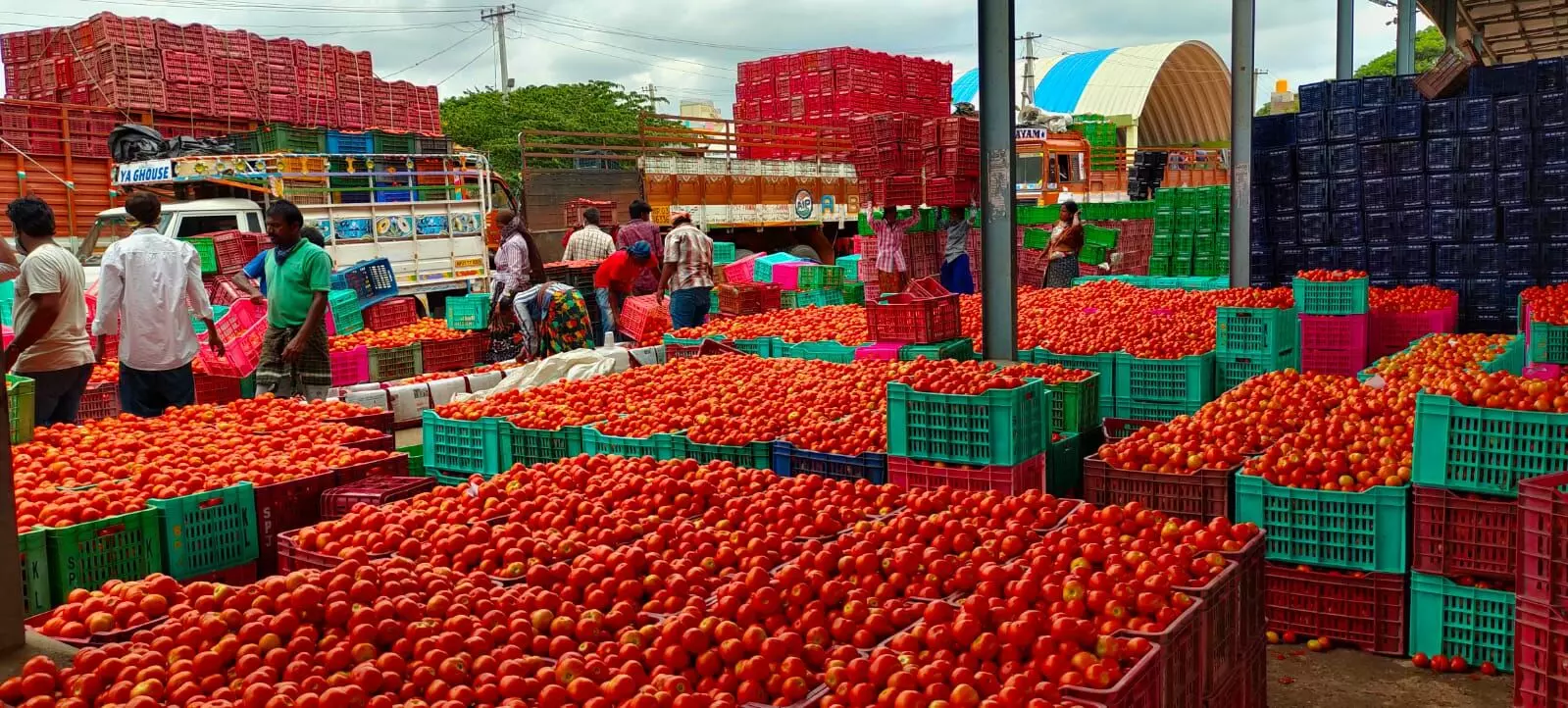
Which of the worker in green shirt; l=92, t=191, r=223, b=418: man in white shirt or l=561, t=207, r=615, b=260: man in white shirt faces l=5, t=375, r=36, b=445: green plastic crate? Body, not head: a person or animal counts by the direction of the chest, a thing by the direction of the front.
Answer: the worker in green shirt

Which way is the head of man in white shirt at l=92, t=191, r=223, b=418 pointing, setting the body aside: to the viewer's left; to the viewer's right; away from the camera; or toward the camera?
away from the camera

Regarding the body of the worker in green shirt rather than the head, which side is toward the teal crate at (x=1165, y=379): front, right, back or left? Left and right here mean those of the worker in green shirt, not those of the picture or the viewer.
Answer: left

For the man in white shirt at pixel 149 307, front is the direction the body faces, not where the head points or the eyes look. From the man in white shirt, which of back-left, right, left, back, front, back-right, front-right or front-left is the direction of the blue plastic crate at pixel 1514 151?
right

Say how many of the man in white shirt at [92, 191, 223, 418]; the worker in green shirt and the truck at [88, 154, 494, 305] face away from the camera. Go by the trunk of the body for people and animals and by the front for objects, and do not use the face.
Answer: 1

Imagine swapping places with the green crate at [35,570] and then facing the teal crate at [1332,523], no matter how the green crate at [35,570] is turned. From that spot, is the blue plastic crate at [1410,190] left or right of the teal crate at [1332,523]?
left

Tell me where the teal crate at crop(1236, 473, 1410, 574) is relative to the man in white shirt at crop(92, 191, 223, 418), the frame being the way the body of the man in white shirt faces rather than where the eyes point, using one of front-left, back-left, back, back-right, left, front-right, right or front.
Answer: back-right

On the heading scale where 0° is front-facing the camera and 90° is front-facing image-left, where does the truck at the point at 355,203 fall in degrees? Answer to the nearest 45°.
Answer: approximately 45°

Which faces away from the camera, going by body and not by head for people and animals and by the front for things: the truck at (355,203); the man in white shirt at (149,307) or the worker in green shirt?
the man in white shirt

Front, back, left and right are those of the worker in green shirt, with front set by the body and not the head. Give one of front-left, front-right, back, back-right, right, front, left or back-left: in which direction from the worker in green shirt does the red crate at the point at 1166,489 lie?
left

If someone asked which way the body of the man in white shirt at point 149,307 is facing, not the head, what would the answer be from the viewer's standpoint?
away from the camera

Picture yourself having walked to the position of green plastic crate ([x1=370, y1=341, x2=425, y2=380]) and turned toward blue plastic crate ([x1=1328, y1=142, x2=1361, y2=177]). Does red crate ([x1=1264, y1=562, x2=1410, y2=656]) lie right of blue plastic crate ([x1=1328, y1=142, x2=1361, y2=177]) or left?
right
